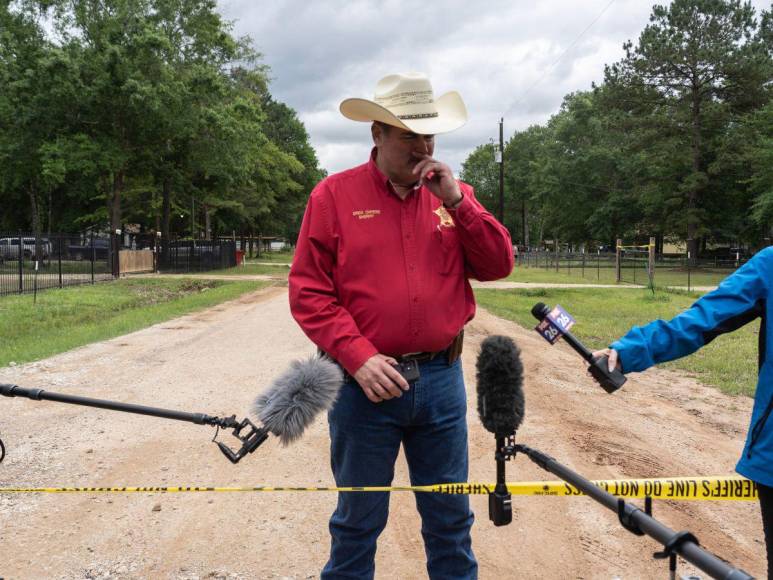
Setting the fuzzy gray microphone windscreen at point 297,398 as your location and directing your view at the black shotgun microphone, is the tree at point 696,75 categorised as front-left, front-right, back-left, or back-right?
front-left

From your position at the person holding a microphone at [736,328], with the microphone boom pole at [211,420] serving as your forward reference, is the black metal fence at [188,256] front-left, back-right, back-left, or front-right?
front-right
